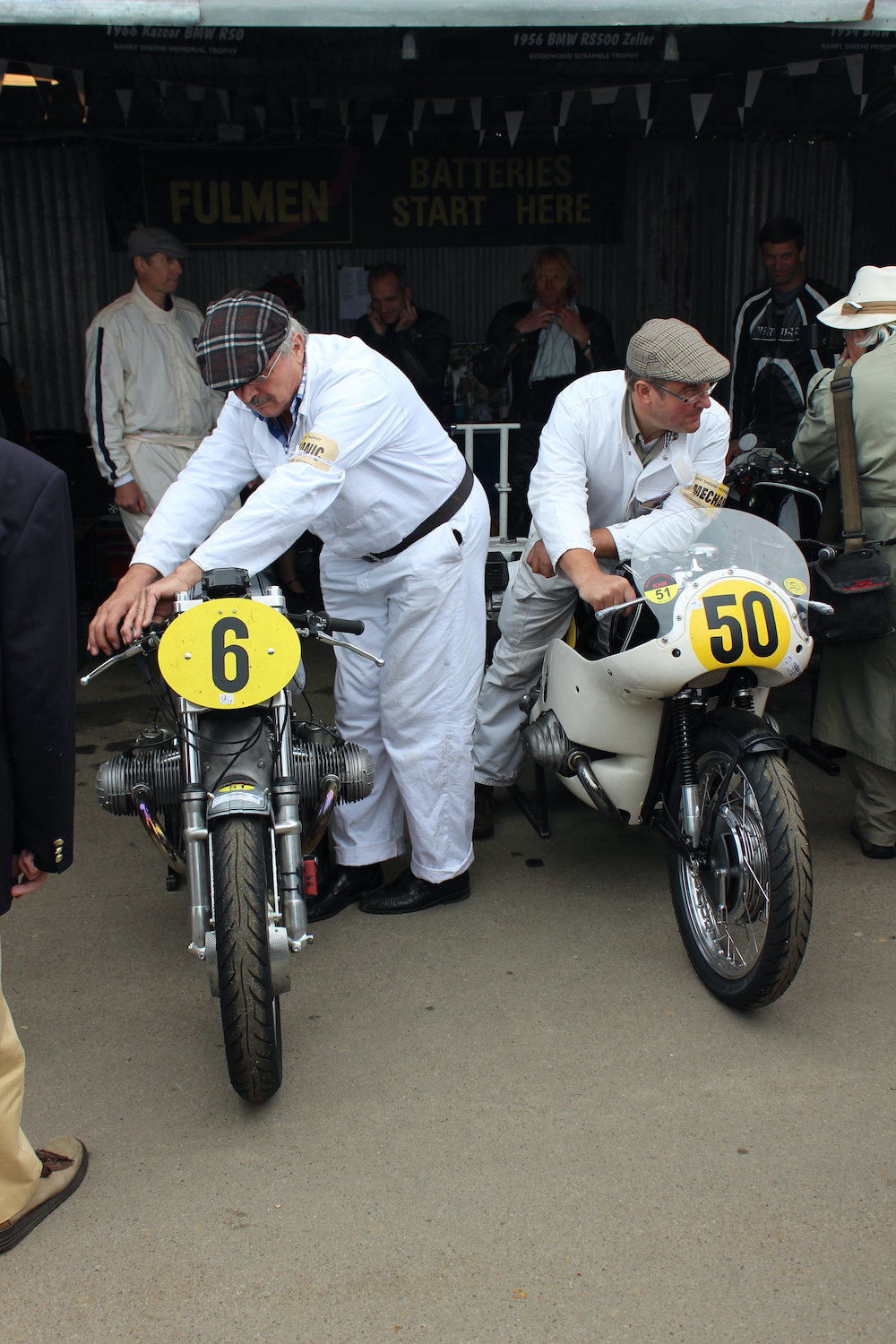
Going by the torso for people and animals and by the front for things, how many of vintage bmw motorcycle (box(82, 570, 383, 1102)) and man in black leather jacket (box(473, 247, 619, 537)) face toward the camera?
2

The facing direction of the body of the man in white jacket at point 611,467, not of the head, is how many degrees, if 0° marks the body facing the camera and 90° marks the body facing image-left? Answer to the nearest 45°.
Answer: approximately 315°

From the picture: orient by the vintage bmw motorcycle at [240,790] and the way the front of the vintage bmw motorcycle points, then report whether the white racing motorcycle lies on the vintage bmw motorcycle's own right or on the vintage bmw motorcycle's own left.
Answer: on the vintage bmw motorcycle's own left

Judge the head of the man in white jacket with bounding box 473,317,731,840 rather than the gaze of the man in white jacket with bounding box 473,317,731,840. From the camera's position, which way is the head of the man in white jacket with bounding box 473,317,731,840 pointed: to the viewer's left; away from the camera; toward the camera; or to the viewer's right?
to the viewer's right

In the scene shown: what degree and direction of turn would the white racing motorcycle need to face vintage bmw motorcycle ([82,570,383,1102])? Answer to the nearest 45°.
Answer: approximately 90° to its right

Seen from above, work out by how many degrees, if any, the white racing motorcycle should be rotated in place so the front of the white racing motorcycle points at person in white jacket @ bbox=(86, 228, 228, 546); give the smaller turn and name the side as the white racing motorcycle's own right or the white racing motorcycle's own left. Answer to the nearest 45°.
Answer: approximately 180°

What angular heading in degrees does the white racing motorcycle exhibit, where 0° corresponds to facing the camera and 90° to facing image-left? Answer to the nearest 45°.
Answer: approximately 315°

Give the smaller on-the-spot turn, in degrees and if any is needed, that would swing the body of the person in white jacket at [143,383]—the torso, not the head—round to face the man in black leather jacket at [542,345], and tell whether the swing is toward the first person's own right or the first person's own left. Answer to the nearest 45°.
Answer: approximately 45° to the first person's own left
